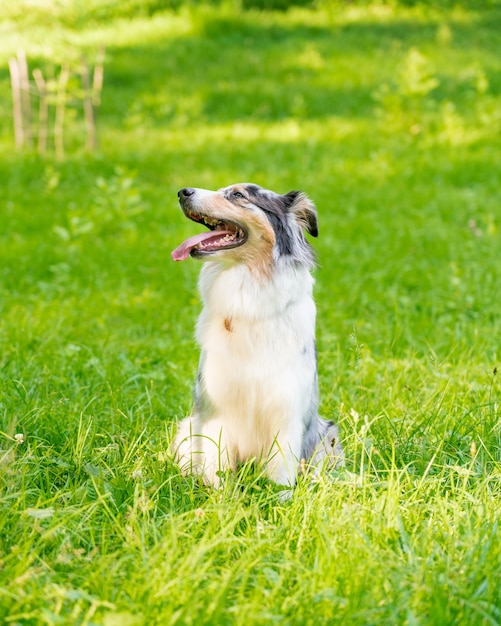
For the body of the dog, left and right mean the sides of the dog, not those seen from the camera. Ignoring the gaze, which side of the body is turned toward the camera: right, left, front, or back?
front
